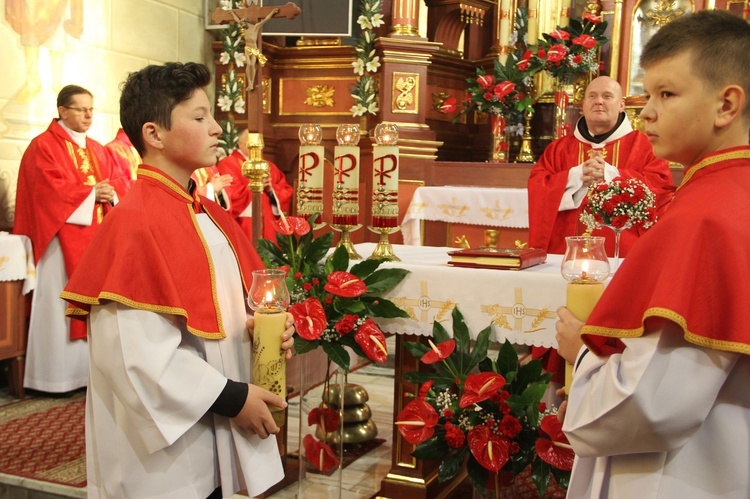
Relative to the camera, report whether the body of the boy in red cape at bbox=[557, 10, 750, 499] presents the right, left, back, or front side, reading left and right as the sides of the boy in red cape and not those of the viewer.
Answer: left

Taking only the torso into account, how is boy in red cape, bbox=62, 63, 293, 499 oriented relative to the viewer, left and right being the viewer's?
facing to the right of the viewer

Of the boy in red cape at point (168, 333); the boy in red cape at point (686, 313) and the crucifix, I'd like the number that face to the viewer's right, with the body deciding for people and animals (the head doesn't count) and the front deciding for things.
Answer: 1

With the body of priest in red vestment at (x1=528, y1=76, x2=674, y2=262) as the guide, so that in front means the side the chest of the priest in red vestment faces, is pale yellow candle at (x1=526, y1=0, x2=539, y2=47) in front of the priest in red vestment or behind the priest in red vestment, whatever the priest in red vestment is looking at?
behind

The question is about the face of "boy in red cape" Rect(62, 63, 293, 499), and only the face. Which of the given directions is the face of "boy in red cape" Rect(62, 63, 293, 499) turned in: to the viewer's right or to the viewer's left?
to the viewer's right

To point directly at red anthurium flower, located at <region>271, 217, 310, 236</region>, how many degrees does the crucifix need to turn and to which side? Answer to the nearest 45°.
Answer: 0° — it already faces it

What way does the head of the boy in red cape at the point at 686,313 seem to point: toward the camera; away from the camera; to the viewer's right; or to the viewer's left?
to the viewer's left

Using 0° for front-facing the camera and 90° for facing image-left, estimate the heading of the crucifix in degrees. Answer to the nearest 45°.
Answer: approximately 0°

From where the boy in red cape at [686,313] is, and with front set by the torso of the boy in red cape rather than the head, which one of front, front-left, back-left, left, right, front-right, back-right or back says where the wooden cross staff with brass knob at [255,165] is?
front-right

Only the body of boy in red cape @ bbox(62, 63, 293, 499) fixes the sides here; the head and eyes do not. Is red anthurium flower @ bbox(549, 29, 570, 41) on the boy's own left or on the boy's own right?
on the boy's own left

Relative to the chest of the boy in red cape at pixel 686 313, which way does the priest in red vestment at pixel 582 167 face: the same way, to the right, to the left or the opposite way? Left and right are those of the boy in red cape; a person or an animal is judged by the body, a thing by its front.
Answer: to the left
